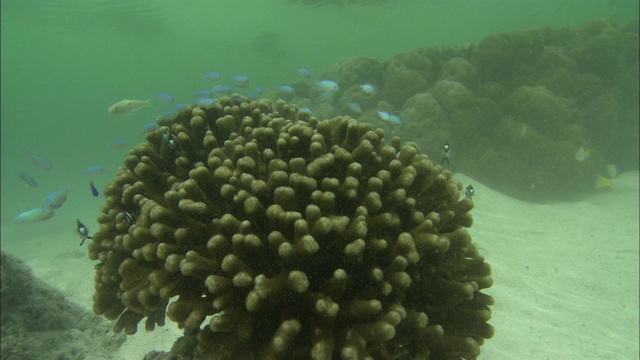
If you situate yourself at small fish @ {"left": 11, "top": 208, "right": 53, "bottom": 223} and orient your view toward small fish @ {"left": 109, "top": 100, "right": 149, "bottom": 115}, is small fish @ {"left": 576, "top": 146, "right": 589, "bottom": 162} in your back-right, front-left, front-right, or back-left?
front-right

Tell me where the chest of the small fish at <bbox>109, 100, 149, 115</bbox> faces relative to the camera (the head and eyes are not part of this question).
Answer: to the viewer's left

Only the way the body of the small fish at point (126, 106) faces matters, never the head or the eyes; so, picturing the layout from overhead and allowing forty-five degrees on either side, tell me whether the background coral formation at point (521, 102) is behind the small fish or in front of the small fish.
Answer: behind

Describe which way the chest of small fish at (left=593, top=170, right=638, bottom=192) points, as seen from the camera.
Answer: to the viewer's right

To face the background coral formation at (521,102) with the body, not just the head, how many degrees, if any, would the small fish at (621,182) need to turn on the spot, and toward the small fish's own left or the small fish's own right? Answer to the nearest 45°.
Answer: approximately 180°

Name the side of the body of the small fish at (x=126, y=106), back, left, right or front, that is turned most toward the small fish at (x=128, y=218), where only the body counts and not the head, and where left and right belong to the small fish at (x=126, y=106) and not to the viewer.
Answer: left

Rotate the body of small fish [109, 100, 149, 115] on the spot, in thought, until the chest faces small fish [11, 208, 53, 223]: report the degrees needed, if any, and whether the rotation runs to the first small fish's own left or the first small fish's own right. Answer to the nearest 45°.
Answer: approximately 45° to the first small fish's own left
